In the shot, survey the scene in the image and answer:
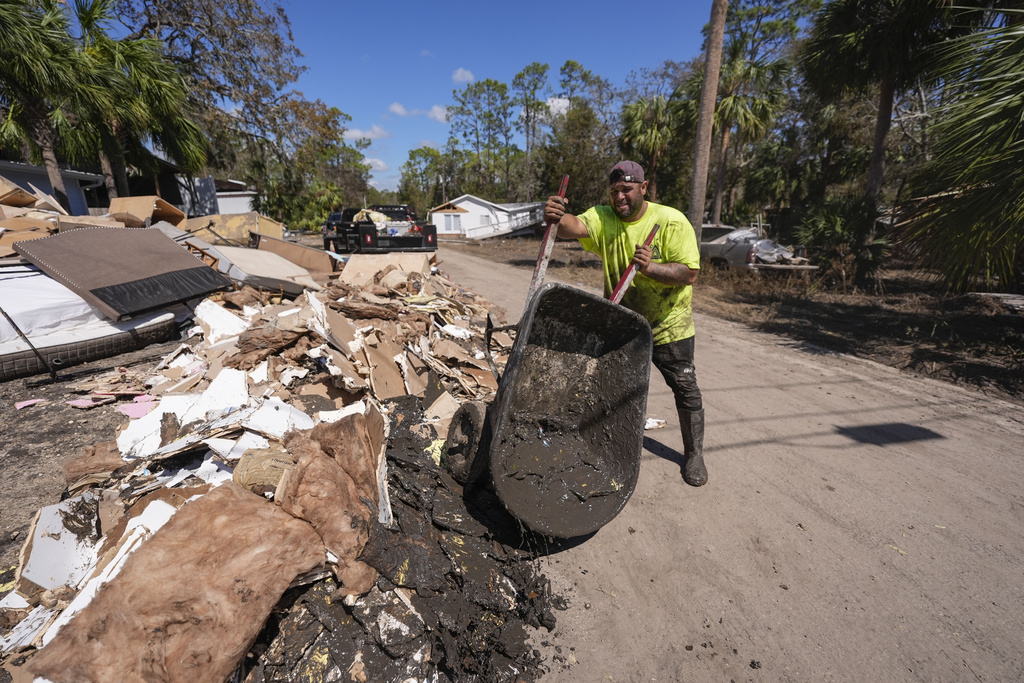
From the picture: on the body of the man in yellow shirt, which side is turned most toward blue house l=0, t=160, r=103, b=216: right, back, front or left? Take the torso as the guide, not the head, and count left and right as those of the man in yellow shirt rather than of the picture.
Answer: right

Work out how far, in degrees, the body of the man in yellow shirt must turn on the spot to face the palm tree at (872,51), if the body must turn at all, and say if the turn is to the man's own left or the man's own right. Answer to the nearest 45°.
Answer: approximately 180°

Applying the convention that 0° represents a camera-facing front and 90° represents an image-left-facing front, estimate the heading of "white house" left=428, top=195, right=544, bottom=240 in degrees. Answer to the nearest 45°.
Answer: approximately 0°

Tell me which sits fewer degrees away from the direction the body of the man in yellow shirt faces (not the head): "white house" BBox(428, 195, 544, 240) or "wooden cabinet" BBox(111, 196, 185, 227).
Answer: the wooden cabinet

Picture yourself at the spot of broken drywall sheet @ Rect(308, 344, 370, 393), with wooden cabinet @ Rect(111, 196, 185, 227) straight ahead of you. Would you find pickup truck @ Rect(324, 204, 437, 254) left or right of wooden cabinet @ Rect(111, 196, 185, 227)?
right

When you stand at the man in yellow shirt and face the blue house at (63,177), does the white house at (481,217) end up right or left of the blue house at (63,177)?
right
